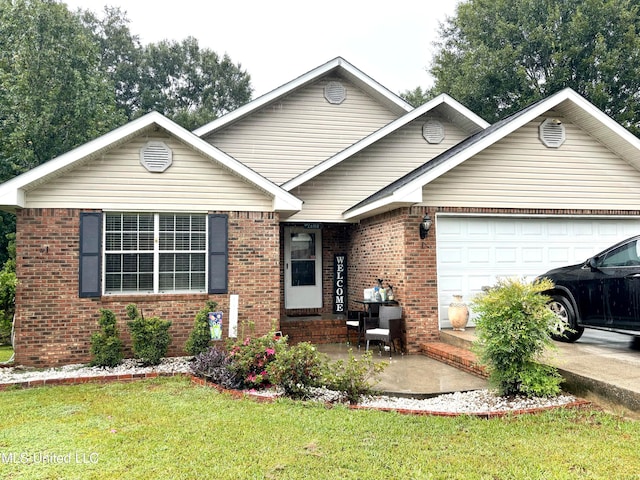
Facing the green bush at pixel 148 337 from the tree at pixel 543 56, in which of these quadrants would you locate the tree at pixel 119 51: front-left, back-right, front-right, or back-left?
front-right

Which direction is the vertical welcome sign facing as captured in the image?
toward the camera

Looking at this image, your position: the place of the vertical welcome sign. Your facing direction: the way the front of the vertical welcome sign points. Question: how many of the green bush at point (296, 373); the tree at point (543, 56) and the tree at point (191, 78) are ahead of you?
1

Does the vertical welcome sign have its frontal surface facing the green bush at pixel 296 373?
yes

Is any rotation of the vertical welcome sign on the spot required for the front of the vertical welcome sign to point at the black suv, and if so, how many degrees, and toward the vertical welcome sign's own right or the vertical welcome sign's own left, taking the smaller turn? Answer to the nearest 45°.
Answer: approximately 45° to the vertical welcome sign's own left

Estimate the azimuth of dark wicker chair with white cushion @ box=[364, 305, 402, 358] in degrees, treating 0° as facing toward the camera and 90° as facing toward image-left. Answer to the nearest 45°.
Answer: approximately 45°

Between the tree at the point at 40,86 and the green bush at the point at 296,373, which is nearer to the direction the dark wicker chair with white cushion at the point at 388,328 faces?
the green bush

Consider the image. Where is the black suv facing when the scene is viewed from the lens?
facing away from the viewer and to the left of the viewer

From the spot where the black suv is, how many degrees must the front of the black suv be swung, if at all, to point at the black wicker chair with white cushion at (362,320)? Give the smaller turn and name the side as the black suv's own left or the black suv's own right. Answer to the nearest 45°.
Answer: approximately 45° to the black suv's own left

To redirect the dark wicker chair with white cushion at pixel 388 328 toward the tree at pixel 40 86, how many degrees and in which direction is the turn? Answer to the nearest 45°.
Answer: approximately 90° to its right

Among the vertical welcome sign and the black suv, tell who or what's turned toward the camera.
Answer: the vertical welcome sign

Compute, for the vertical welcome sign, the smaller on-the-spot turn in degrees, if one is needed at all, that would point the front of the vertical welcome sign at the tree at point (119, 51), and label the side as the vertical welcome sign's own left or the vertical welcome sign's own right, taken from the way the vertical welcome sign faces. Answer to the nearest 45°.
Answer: approximately 135° to the vertical welcome sign's own right
